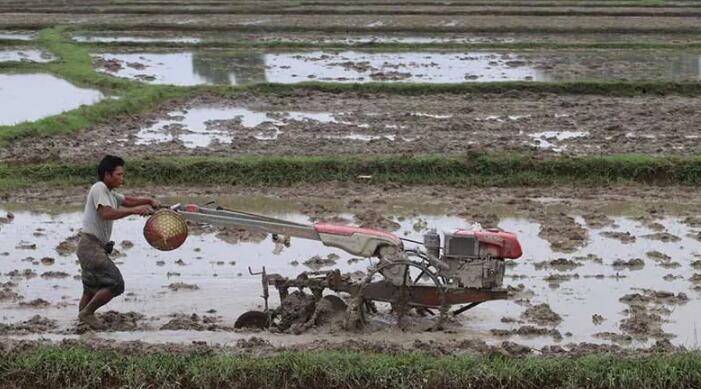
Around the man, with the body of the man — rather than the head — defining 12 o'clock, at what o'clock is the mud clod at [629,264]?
The mud clod is roughly at 12 o'clock from the man.

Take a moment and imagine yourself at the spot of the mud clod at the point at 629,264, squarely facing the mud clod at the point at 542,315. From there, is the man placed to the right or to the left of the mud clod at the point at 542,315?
right

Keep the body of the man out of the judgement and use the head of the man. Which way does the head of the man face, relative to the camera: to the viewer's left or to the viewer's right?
to the viewer's right

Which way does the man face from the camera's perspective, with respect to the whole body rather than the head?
to the viewer's right

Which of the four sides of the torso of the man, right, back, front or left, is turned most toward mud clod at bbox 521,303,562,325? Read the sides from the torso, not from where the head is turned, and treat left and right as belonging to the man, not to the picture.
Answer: front
